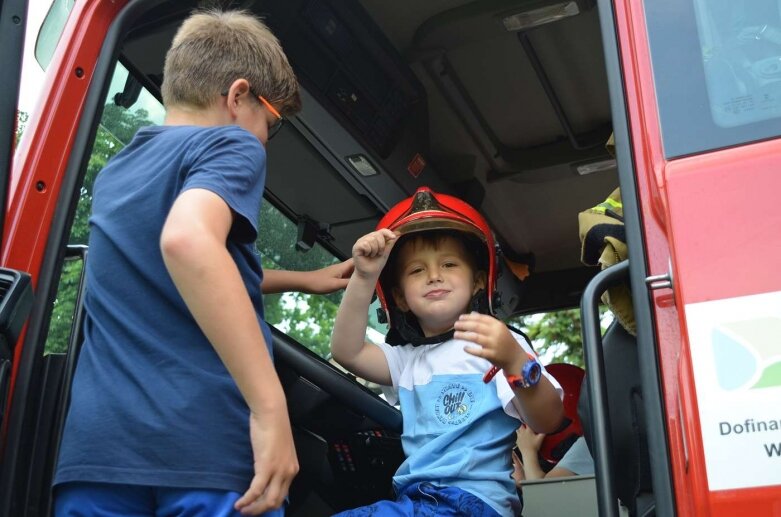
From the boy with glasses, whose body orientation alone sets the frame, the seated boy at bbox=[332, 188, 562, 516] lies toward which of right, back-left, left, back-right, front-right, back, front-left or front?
front

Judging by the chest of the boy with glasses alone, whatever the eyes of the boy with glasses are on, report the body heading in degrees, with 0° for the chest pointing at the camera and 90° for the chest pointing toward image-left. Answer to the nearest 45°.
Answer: approximately 225°

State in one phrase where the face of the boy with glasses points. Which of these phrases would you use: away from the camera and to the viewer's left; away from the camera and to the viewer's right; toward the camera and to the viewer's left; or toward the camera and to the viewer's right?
away from the camera and to the viewer's right

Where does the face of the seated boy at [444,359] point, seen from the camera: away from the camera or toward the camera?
toward the camera

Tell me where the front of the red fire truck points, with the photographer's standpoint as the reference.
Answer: facing away from the viewer and to the left of the viewer
